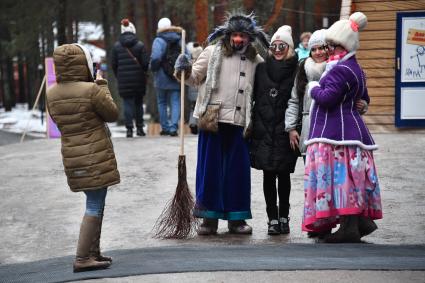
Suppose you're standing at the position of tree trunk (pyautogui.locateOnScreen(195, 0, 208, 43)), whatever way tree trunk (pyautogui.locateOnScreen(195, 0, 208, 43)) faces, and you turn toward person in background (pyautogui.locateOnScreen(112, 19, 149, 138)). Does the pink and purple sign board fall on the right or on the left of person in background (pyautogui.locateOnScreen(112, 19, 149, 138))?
right

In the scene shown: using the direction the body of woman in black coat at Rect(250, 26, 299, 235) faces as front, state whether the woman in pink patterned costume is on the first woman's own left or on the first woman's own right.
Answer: on the first woman's own left

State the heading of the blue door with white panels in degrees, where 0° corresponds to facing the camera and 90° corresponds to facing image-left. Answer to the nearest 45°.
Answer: approximately 0°

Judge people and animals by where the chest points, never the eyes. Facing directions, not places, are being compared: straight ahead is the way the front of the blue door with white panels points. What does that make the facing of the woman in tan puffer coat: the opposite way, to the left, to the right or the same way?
the opposite way

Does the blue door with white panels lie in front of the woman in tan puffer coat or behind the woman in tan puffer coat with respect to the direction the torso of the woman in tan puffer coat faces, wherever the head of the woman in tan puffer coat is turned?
in front

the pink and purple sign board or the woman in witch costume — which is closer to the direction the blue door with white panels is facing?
the woman in witch costume

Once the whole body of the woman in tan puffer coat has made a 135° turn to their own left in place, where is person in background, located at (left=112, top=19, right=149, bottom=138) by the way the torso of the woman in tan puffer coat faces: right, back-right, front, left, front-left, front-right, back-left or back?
right

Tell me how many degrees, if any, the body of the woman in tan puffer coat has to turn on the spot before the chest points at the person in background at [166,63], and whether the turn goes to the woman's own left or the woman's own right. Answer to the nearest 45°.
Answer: approximately 45° to the woman's own left
